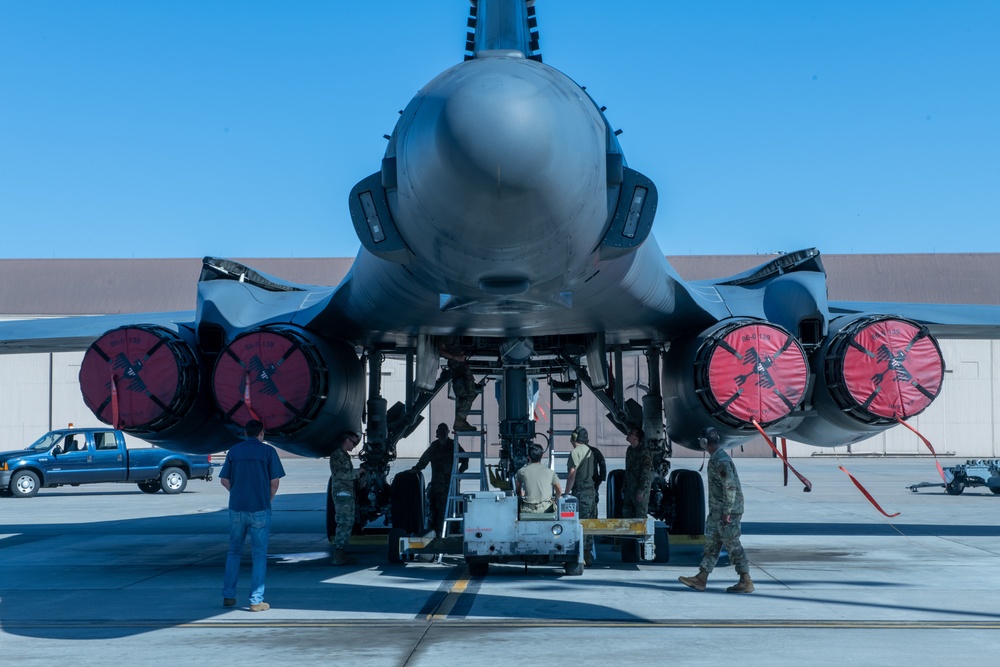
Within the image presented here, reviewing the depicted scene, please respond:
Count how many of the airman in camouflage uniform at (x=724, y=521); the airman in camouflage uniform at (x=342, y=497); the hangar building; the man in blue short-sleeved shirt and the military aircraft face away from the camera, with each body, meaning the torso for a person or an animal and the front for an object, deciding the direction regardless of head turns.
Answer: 2

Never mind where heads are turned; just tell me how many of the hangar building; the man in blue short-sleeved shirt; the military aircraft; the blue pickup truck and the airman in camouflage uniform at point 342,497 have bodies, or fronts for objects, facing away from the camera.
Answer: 2

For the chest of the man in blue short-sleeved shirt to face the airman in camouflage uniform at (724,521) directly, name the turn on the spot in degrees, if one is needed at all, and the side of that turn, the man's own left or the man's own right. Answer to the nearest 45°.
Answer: approximately 90° to the man's own right

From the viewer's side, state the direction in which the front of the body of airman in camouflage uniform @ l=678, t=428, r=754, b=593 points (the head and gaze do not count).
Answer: to the viewer's left

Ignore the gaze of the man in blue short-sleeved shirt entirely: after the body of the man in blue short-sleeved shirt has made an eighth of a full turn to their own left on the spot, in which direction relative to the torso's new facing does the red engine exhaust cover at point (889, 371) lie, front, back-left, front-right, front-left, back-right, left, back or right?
back-right

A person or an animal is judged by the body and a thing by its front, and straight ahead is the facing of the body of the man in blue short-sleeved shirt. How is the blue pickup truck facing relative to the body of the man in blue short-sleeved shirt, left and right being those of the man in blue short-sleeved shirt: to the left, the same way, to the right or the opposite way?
to the left

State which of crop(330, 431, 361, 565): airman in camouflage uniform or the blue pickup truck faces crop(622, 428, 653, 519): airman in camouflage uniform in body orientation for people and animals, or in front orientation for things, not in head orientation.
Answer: crop(330, 431, 361, 565): airman in camouflage uniform

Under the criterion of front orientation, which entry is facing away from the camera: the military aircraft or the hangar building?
the military aircraft

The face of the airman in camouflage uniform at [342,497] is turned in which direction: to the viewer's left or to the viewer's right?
to the viewer's right

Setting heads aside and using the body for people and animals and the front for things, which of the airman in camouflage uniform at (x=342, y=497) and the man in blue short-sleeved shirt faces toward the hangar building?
the man in blue short-sleeved shirt

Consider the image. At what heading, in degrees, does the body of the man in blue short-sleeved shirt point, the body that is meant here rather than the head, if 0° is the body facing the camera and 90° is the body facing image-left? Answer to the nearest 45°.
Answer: approximately 180°
